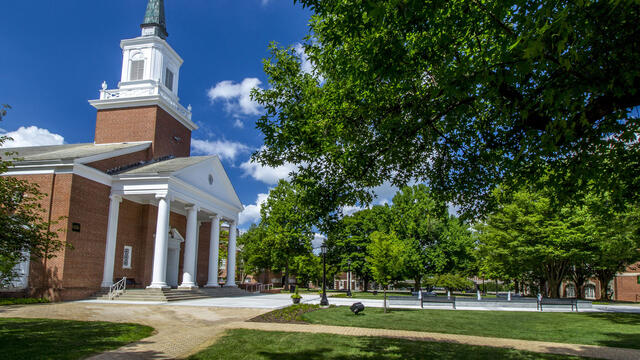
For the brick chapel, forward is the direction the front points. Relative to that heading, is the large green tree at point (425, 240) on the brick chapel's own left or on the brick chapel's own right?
on the brick chapel's own left

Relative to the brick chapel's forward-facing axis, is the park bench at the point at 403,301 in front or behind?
in front

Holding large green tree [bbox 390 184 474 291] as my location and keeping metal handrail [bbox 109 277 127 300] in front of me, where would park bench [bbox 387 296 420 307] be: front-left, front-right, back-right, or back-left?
front-left

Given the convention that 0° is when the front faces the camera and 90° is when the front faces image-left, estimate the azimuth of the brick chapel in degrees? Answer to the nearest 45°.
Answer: approximately 315°

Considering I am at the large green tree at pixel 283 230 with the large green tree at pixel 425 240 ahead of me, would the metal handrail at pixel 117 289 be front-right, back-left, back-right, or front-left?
back-right

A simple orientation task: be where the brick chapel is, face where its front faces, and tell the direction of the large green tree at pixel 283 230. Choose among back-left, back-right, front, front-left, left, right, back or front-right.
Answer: left

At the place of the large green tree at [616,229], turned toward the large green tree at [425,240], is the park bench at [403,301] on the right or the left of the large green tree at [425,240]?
left

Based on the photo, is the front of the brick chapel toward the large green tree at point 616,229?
yes

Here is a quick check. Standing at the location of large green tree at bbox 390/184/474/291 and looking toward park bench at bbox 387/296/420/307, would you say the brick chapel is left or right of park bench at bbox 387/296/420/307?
right

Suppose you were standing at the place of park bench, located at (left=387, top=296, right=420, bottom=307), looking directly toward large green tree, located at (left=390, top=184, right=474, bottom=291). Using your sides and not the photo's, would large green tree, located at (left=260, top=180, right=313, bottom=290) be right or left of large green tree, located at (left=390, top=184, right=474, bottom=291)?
left
